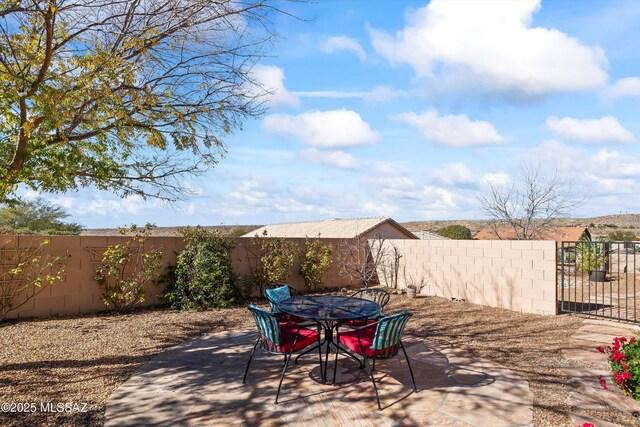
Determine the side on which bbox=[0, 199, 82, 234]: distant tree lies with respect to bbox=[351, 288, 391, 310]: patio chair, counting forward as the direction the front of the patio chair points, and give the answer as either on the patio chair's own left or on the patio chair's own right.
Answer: on the patio chair's own right

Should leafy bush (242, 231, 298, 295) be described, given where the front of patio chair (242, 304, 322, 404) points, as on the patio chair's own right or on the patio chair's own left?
on the patio chair's own left

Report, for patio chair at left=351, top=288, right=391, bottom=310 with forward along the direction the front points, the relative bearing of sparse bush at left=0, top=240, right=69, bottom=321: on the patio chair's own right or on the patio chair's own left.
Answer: on the patio chair's own right

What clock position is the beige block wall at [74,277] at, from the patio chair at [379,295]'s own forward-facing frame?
The beige block wall is roughly at 2 o'clock from the patio chair.

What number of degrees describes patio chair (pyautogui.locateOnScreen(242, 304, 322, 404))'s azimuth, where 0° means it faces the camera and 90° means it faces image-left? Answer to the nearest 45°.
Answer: approximately 225°

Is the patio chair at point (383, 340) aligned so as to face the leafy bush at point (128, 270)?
yes

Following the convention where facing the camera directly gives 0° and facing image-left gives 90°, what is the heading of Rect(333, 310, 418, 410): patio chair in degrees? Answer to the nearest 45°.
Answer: approximately 135°

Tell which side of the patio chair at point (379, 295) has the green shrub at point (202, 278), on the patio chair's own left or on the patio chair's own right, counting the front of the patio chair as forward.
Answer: on the patio chair's own right

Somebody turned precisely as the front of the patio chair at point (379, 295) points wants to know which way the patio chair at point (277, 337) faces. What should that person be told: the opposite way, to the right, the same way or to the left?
the opposite way

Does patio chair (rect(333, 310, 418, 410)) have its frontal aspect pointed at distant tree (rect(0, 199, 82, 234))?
yes

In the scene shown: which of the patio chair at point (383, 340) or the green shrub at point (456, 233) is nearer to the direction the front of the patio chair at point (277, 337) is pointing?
the green shrub

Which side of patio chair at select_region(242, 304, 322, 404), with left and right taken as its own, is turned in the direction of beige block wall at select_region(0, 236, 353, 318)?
left

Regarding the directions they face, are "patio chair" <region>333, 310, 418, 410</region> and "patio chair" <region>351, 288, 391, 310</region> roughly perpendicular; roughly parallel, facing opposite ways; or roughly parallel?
roughly perpendicular

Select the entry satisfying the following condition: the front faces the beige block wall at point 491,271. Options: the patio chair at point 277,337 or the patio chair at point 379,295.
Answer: the patio chair at point 277,337
